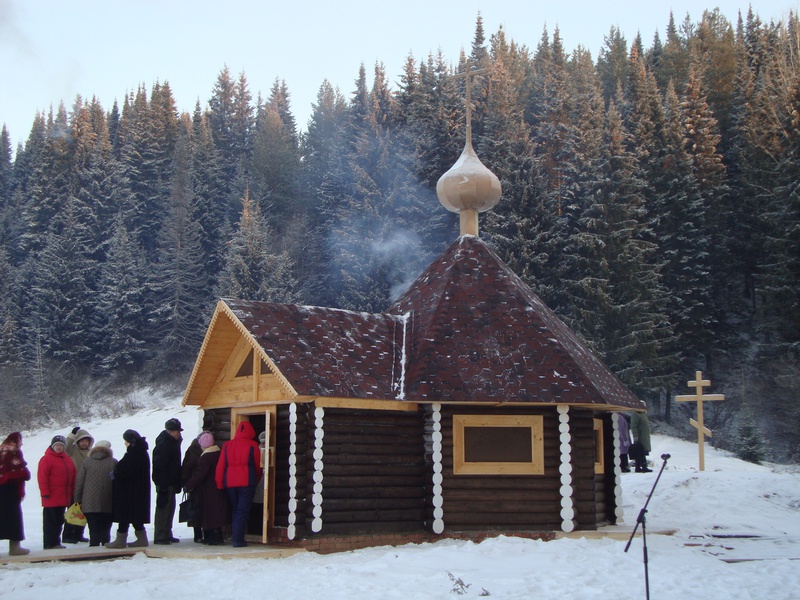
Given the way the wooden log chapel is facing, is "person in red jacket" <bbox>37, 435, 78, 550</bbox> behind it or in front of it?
in front

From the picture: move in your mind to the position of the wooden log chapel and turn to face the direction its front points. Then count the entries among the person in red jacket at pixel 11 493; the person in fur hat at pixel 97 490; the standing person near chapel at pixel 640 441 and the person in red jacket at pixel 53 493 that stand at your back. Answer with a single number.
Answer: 1

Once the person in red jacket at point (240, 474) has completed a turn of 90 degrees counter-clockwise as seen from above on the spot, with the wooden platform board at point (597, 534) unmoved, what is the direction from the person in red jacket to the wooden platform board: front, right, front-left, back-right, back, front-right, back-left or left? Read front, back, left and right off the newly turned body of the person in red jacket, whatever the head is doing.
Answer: back

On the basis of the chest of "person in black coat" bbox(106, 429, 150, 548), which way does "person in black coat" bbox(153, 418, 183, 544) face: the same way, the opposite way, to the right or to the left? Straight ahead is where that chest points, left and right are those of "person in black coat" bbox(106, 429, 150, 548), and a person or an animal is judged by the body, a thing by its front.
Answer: the opposite way

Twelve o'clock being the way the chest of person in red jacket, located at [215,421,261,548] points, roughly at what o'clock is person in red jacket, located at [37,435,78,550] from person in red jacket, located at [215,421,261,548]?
person in red jacket, located at [37,435,78,550] is roughly at 9 o'clock from person in red jacket, located at [215,421,261,548].

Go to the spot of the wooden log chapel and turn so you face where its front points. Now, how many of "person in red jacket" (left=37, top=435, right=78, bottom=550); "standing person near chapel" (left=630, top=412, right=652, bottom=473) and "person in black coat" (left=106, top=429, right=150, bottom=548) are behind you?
1

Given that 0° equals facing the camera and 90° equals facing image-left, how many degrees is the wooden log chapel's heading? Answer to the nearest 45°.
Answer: approximately 45°

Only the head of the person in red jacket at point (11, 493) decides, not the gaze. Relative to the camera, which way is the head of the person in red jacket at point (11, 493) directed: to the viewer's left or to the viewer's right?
to the viewer's right

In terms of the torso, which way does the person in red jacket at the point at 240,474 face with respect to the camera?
away from the camera

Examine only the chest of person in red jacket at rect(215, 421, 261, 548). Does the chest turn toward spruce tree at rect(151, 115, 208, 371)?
yes
